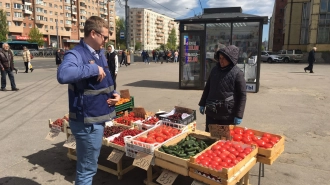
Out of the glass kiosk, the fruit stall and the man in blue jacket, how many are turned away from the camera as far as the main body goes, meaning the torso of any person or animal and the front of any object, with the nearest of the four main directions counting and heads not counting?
0

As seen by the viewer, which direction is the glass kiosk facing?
toward the camera

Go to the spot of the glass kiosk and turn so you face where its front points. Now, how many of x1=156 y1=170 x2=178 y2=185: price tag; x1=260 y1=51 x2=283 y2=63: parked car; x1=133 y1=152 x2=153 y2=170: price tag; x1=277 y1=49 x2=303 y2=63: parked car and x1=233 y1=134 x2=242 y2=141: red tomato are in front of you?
3

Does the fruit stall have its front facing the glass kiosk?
no

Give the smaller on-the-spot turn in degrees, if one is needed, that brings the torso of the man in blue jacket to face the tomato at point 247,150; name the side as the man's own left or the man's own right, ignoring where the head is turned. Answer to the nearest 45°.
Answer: approximately 45° to the man's own left

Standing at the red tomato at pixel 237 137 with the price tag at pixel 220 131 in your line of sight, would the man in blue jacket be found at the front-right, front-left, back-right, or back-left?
front-left

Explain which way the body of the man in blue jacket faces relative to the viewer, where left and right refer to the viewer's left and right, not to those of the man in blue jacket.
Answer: facing the viewer and to the right of the viewer

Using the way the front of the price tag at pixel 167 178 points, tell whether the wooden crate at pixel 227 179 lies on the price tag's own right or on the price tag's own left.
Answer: on the price tag's own left

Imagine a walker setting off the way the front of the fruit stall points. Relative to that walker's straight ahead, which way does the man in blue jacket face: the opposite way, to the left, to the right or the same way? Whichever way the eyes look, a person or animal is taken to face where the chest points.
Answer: to the left

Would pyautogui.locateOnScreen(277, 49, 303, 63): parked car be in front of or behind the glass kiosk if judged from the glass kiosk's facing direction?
behind

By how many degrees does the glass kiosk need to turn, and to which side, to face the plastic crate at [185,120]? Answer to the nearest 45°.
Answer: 0° — it already faces it

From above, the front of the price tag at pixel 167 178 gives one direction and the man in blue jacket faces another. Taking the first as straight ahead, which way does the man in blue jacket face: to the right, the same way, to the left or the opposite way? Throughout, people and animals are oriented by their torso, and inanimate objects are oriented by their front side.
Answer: to the left

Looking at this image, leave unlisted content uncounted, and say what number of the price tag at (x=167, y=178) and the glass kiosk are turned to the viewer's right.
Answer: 0

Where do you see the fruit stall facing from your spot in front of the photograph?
facing the viewer and to the left of the viewer

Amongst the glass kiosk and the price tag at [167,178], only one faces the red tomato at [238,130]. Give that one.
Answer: the glass kiosk

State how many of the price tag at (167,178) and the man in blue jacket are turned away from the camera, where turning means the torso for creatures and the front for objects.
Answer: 0
